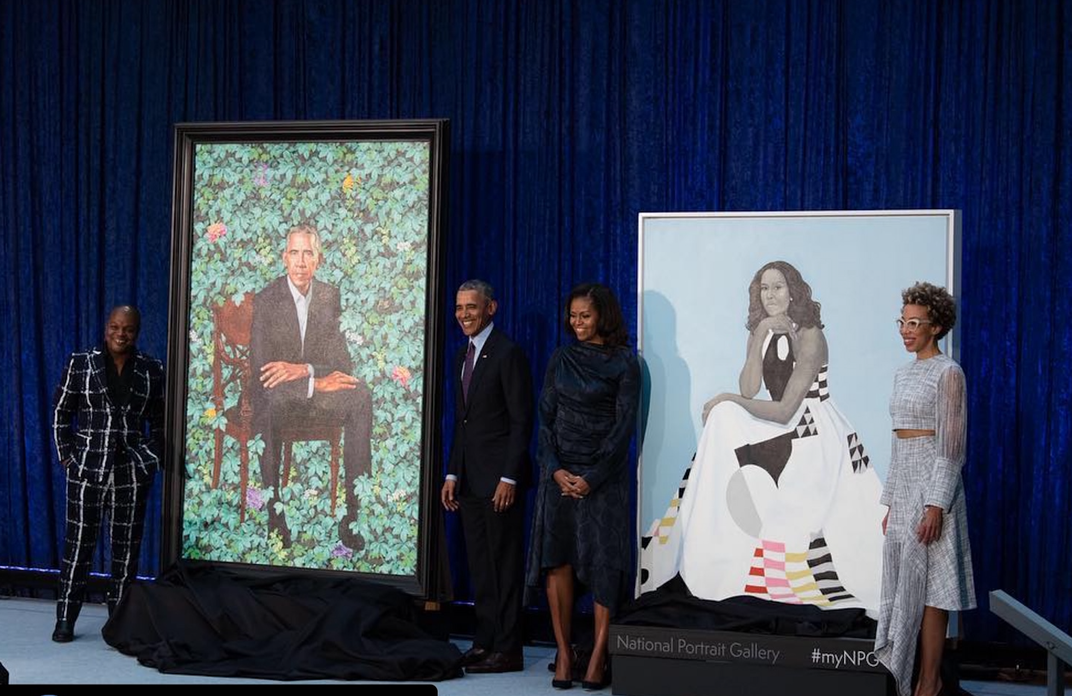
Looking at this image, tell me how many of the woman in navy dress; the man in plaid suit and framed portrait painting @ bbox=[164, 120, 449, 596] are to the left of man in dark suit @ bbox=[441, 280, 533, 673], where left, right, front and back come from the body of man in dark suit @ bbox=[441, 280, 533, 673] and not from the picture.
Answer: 1

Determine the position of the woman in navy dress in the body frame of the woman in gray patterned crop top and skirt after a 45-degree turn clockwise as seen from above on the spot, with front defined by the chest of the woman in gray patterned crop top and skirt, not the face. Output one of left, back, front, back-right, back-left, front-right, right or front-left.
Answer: front

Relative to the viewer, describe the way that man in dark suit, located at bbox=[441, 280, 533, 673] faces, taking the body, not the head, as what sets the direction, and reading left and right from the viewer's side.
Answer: facing the viewer and to the left of the viewer

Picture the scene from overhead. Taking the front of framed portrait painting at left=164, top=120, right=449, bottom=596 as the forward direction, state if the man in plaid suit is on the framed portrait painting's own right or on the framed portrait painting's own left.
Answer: on the framed portrait painting's own right

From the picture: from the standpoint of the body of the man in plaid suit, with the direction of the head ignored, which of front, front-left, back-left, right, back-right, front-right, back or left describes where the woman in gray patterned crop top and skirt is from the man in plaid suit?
front-left

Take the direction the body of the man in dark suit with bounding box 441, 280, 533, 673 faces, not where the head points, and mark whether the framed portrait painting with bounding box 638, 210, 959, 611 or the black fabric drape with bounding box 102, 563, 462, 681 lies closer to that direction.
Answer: the black fabric drape

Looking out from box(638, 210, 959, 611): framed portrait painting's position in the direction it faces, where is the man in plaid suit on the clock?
The man in plaid suit is roughly at 3 o'clock from the framed portrait painting.

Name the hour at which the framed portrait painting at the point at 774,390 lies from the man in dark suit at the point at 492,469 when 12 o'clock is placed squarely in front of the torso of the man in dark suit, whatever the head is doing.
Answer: The framed portrait painting is roughly at 8 o'clock from the man in dark suit.

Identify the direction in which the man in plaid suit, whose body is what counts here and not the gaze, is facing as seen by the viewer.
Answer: toward the camera

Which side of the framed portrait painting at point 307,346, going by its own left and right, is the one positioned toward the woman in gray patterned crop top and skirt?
left

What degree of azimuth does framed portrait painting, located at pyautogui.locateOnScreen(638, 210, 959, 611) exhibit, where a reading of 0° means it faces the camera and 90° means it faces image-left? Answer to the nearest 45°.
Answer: approximately 0°

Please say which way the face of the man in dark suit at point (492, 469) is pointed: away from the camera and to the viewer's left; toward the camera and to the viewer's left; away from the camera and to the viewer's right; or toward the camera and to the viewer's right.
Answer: toward the camera and to the viewer's left

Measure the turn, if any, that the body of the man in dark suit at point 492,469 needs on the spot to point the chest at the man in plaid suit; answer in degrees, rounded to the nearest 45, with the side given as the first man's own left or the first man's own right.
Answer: approximately 45° to the first man's own right

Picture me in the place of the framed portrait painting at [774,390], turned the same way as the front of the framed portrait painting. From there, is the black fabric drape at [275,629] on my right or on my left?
on my right

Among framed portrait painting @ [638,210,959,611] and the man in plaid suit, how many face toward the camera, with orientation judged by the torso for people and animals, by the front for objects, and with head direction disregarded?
2

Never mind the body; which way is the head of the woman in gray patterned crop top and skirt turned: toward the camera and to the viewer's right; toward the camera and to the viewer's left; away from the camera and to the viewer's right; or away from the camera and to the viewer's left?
toward the camera and to the viewer's left
